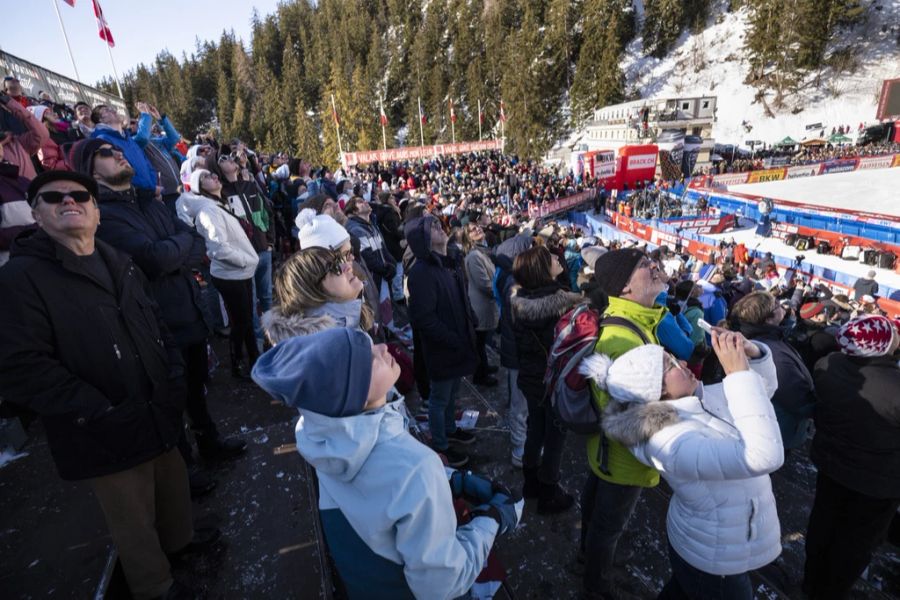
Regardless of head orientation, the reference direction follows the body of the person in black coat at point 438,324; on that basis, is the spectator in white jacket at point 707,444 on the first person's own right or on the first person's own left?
on the first person's own right

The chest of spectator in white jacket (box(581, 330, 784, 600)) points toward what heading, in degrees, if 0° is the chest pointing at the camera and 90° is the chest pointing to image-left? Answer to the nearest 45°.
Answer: approximately 270°

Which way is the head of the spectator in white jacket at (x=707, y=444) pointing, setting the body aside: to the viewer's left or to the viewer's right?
to the viewer's right

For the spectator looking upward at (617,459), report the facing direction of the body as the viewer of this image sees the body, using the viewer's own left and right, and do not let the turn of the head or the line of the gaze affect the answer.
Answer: facing to the right of the viewer

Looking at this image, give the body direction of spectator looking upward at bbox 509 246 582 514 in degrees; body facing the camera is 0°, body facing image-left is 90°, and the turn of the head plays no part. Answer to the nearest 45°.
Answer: approximately 225°

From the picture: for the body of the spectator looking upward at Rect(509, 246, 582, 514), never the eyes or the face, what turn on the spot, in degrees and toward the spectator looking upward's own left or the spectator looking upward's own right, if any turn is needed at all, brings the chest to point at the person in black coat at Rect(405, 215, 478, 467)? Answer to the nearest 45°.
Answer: approximately 90° to the spectator looking upward's own left

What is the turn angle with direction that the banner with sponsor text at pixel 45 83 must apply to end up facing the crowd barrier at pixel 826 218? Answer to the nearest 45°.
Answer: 0° — it already faces it
